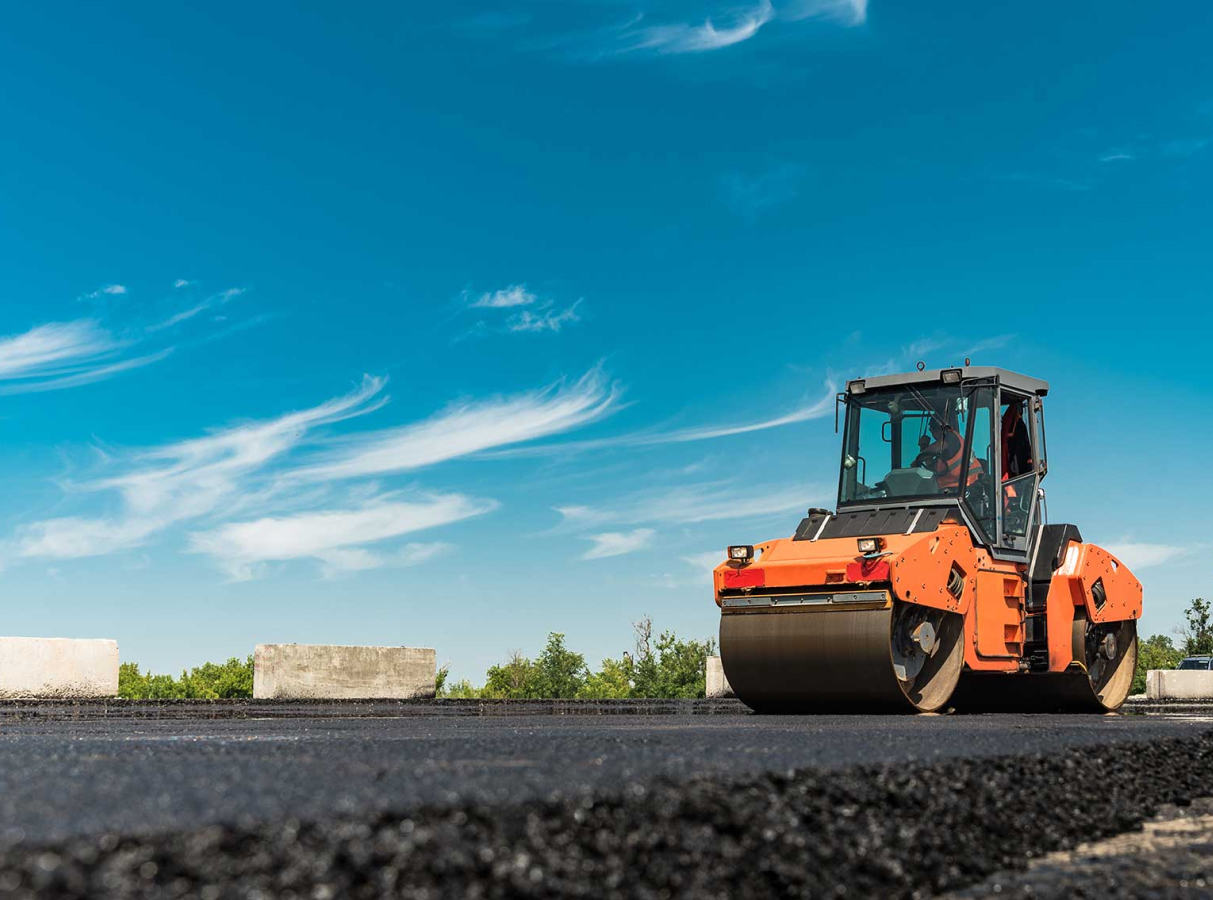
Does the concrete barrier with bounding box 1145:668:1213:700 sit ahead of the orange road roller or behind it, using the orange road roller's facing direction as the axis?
behind

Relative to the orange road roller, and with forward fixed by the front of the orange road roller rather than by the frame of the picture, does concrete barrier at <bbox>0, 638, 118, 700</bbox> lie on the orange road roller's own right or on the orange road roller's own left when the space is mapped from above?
on the orange road roller's own right

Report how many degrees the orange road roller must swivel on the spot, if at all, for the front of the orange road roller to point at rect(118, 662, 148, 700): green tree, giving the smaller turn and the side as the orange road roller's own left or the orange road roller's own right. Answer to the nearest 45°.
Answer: approximately 90° to the orange road roller's own right

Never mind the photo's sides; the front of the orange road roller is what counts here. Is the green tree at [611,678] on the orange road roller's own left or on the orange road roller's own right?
on the orange road roller's own right

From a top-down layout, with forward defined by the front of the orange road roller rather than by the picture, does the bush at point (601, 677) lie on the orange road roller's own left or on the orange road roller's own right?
on the orange road roller's own right

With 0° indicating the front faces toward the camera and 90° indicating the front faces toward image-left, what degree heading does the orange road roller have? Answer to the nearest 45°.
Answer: approximately 45°

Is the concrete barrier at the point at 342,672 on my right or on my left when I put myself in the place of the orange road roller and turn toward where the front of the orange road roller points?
on my right

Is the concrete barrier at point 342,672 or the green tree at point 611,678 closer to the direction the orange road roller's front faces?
the concrete barrier
